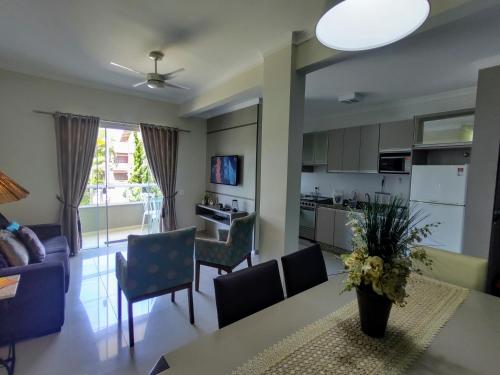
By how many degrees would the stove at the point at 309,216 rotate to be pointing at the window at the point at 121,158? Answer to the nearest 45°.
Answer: approximately 45° to its right

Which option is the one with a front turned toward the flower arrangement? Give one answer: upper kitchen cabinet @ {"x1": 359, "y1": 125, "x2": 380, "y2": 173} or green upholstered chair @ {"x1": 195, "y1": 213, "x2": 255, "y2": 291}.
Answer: the upper kitchen cabinet

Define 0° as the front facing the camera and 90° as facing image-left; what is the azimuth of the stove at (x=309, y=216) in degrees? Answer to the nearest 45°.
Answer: approximately 45°

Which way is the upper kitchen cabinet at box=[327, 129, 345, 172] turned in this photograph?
toward the camera

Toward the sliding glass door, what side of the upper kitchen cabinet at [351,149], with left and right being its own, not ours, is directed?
right

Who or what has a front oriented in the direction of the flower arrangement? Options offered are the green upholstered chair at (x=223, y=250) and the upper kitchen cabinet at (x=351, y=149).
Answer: the upper kitchen cabinet

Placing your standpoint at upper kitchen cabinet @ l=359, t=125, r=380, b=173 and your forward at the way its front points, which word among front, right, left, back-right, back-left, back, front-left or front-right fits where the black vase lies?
front

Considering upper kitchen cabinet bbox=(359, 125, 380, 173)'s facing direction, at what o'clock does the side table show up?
The side table is roughly at 1 o'clock from the upper kitchen cabinet.

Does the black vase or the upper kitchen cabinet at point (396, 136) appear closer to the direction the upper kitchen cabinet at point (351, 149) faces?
the black vase

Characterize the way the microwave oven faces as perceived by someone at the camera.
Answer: facing the viewer

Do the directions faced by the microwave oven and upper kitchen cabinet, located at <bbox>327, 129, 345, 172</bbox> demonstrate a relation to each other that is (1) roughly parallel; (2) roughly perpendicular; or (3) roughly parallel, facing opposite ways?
roughly parallel
